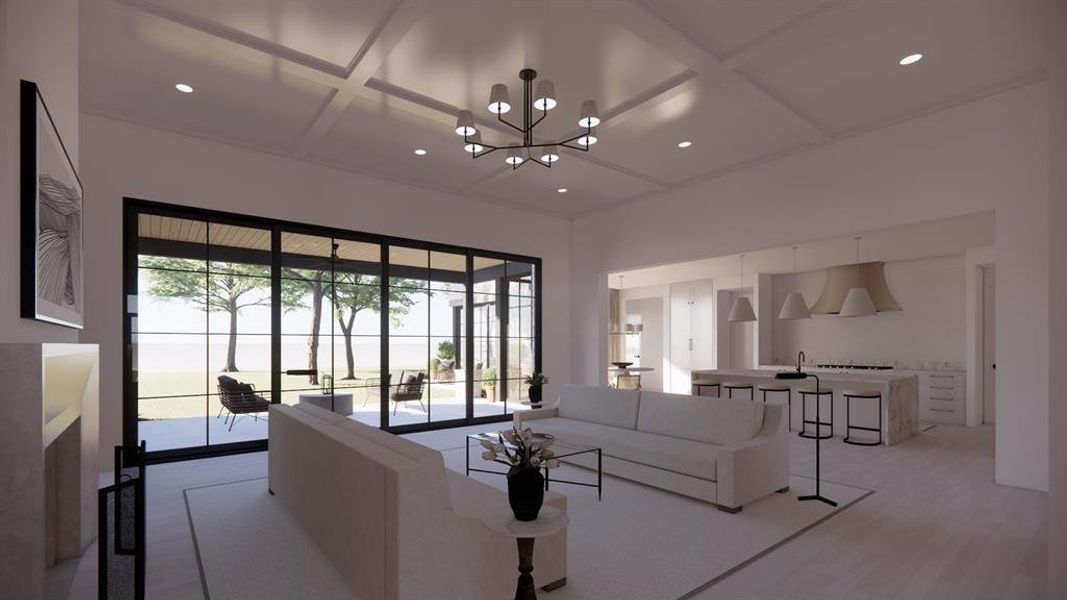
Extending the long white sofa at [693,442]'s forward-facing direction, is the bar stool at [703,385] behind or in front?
behind

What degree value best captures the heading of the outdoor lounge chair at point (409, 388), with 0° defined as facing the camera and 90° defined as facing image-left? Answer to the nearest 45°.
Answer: approximately 45°

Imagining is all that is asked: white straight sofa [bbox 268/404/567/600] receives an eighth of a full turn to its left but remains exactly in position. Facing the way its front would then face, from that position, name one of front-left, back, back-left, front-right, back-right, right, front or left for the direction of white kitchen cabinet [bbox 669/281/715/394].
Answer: front-right

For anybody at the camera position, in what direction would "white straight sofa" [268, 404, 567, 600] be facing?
facing away from the viewer and to the right of the viewer

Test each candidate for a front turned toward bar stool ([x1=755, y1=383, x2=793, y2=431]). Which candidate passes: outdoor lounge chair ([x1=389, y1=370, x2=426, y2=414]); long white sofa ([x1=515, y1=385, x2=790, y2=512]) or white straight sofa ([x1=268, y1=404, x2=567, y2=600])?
white straight sofa ([x1=268, y1=404, x2=567, y2=600])

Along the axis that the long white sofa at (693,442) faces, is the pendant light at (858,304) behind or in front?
behind

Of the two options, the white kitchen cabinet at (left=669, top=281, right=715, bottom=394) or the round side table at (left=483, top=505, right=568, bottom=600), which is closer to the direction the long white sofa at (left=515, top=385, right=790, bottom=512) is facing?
the round side table

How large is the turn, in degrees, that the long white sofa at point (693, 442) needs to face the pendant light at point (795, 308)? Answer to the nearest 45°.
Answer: approximately 135° to its right

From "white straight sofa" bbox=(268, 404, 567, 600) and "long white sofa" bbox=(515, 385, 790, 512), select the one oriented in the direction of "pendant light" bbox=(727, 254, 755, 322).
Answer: "white straight sofa" bbox=(268, 404, 567, 600)

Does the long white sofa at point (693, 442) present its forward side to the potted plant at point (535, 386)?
no

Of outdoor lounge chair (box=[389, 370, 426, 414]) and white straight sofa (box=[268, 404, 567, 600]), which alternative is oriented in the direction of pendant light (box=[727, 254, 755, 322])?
the white straight sofa

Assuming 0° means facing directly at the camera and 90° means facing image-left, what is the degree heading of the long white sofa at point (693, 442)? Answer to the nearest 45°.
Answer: approximately 45°

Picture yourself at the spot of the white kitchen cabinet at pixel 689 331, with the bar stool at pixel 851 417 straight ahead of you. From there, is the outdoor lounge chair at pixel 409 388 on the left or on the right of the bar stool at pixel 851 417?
right

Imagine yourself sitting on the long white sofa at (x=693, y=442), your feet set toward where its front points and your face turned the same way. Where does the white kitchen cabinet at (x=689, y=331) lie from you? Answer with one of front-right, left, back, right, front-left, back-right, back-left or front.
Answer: back-right

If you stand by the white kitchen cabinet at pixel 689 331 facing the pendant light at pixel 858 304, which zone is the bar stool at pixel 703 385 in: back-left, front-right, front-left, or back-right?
front-right

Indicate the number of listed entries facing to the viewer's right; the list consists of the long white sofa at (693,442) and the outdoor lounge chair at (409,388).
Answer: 0

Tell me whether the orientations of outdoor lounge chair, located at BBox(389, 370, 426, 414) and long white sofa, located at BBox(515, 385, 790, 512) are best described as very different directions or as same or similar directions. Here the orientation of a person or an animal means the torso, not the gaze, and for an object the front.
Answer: same or similar directions

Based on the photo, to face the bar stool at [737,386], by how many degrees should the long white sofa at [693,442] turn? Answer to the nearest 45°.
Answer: approximately 135° to its right

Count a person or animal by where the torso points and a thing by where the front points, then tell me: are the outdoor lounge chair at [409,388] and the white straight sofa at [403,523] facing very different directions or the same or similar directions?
very different directions
